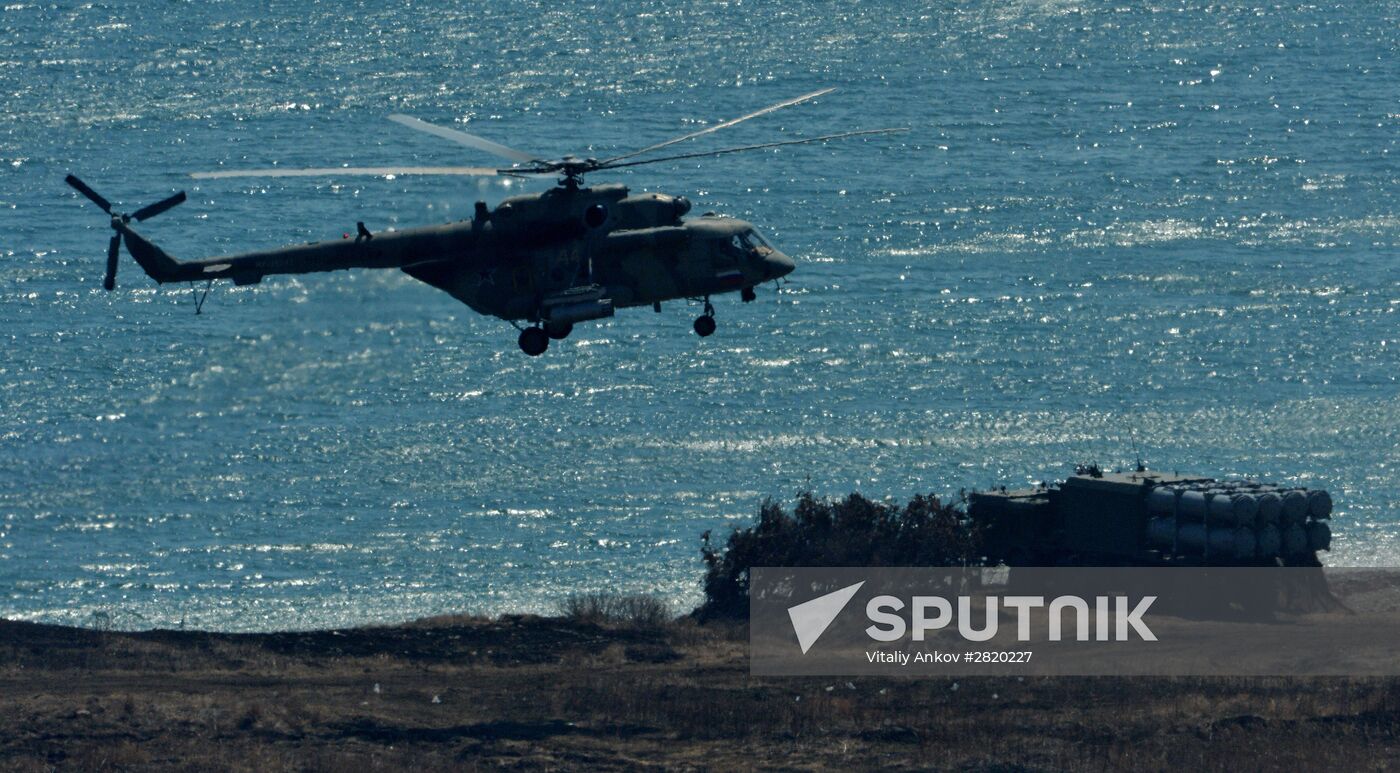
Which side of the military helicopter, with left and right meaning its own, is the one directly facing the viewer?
right
